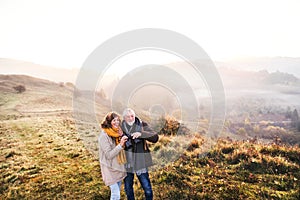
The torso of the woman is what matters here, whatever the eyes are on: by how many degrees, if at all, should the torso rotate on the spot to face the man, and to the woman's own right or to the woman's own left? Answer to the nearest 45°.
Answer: approximately 45° to the woman's own left

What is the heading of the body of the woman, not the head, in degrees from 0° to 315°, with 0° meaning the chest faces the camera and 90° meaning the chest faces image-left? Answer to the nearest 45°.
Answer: approximately 315°
